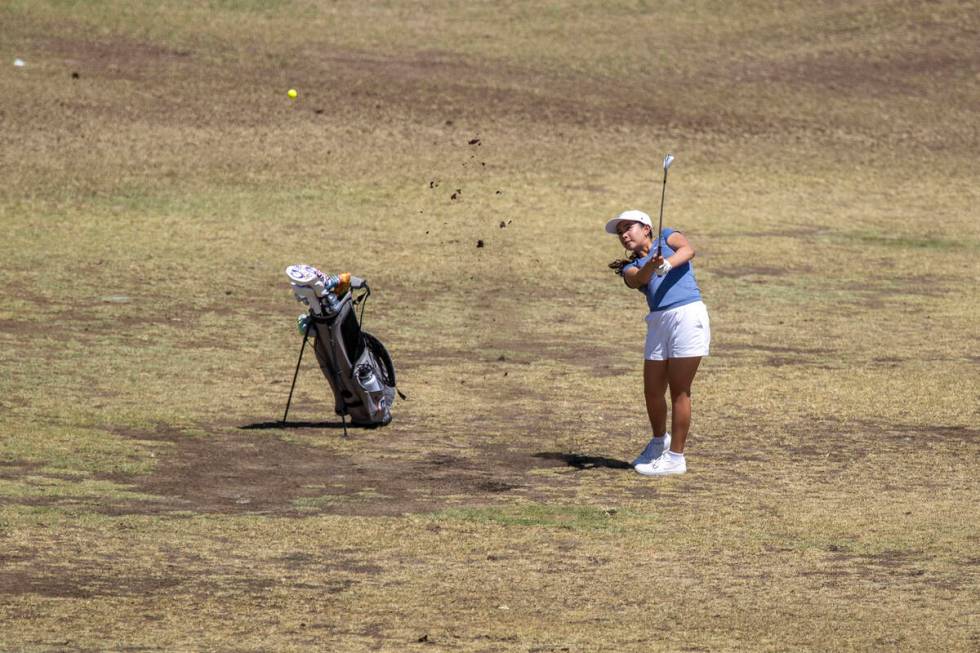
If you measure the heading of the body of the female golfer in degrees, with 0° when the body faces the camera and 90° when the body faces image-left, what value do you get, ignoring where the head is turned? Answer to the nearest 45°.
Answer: approximately 45°

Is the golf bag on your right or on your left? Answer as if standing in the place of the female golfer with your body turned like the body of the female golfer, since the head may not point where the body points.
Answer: on your right
